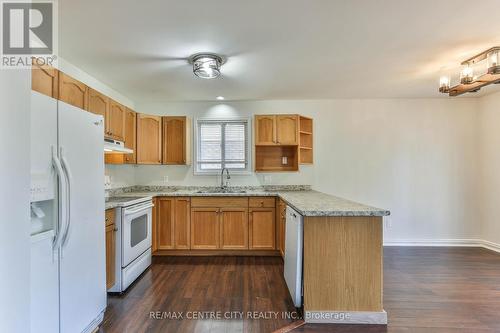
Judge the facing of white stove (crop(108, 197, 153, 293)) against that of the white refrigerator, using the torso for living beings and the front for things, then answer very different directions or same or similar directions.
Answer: same or similar directions

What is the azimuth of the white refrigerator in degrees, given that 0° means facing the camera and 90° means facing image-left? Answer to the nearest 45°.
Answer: approximately 315°

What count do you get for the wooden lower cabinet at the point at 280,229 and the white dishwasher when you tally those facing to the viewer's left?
2

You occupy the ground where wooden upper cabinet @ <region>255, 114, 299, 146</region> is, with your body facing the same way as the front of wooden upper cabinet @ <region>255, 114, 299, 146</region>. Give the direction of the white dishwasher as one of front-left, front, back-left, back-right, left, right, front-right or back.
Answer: front

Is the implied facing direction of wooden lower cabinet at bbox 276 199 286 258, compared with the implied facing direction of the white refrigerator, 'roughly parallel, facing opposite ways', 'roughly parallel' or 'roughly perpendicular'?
roughly parallel, facing opposite ways

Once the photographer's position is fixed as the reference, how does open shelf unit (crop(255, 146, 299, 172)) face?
facing the viewer

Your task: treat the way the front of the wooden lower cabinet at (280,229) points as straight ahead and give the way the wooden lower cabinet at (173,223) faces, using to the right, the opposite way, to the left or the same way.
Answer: to the left

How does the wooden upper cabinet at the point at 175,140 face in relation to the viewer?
toward the camera

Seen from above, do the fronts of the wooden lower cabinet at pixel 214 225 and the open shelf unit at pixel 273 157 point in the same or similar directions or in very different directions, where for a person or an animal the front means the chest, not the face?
same or similar directions

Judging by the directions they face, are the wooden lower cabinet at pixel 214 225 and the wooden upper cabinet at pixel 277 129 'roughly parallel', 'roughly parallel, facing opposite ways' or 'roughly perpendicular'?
roughly parallel

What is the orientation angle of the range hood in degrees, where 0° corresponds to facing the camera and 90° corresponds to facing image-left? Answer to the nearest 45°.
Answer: approximately 315°

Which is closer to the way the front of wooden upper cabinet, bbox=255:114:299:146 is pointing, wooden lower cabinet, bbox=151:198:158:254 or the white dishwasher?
the white dishwasher

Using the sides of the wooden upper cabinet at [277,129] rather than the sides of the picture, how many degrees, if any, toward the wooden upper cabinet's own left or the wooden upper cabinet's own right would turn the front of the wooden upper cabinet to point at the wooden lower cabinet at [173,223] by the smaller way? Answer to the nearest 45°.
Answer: approximately 90° to the wooden upper cabinet's own right

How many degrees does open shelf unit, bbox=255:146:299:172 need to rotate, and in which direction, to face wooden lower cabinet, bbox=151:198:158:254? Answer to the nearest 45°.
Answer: approximately 45° to its right

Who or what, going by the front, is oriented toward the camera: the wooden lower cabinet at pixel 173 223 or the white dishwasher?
the wooden lower cabinet

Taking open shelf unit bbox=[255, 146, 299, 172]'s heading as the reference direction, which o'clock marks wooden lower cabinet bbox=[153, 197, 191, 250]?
The wooden lower cabinet is roughly at 2 o'clock from the open shelf unit.

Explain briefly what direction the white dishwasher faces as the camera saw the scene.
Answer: facing to the left of the viewer

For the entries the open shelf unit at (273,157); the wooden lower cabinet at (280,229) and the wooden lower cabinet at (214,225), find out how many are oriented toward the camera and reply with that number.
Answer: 2
